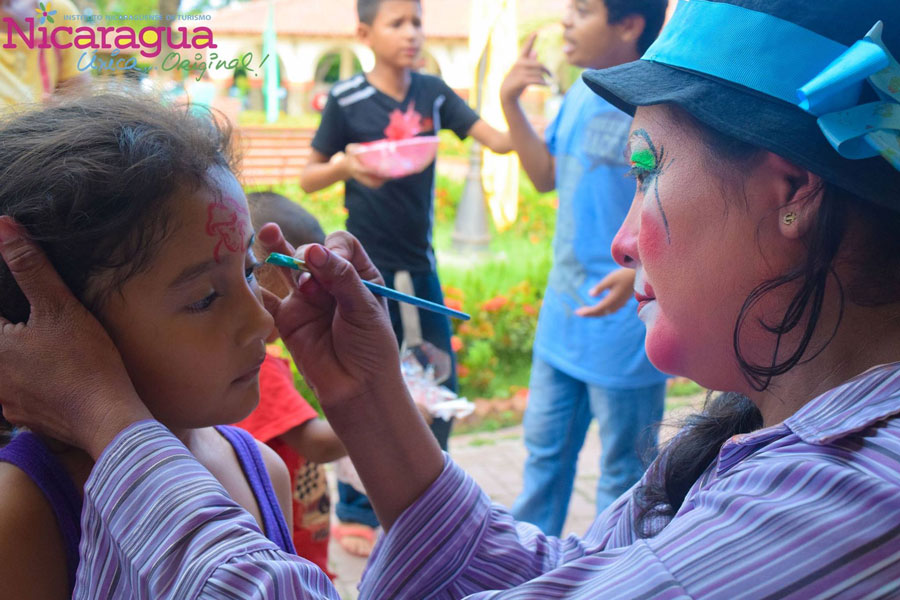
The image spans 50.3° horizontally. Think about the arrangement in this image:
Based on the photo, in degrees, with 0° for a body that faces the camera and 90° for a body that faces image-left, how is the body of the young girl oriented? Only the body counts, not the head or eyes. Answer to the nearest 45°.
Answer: approximately 315°

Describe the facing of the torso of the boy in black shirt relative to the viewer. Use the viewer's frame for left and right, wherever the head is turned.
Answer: facing the viewer and to the right of the viewer

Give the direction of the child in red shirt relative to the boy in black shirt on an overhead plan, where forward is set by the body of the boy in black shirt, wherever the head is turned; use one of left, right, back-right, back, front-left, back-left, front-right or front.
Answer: front-right

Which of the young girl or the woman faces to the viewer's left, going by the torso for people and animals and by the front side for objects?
the woman

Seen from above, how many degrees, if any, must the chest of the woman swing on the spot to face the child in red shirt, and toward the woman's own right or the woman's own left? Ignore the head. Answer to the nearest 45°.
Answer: approximately 45° to the woman's own right

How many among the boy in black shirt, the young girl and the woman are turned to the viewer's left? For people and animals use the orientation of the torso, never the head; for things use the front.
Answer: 1

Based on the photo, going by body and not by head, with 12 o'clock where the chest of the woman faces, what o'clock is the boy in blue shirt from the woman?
The boy in blue shirt is roughly at 3 o'clock from the woman.

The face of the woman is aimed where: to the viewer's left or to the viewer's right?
to the viewer's left

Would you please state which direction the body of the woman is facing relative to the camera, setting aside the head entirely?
to the viewer's left

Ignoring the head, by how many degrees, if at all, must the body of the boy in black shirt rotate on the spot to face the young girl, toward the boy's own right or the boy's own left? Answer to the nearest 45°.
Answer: approximately 45° to the boy's own right

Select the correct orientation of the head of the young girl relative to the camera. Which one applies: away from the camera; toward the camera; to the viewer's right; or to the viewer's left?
to the viewer's right
